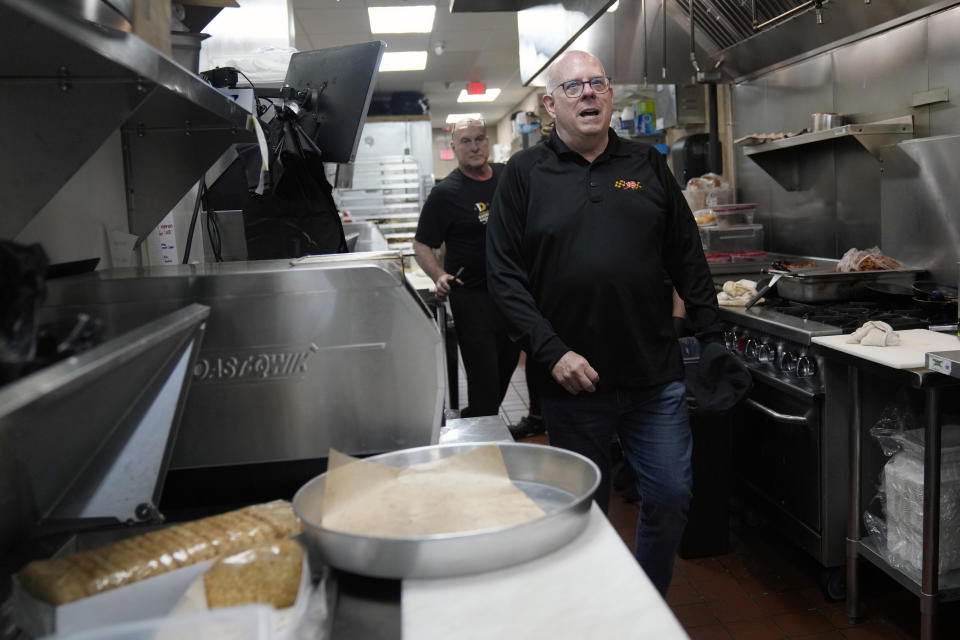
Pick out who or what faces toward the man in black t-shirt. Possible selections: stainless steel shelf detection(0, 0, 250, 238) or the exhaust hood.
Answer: the exhaust hood

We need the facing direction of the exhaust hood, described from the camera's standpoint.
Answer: facing the viewer and to the left of the viewer

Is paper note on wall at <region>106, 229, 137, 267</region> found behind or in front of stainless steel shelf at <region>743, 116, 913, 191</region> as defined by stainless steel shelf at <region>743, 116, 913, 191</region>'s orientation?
in front

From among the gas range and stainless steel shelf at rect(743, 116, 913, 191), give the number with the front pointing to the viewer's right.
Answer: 0

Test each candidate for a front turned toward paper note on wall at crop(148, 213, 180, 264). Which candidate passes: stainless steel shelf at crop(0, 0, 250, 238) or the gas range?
the gas range

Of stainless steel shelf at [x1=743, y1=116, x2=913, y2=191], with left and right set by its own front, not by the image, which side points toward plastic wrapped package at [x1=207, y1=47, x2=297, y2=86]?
front

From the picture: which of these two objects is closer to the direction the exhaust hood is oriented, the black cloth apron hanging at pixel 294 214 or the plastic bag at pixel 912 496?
the black cloth apron hanging

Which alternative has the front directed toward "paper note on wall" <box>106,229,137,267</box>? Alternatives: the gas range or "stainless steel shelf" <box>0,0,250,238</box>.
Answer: the gas range

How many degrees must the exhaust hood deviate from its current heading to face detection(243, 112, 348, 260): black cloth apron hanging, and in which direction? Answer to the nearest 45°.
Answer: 0° — it already faces it

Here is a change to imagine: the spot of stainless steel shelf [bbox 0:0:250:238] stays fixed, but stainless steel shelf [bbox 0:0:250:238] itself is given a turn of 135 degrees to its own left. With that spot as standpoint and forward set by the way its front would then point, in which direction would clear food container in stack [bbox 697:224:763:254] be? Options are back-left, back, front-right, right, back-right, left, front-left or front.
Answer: front-right

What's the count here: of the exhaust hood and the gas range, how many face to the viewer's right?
0

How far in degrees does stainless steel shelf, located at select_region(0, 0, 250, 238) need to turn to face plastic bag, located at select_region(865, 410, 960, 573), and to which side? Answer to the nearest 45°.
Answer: approximately 45° to its left
